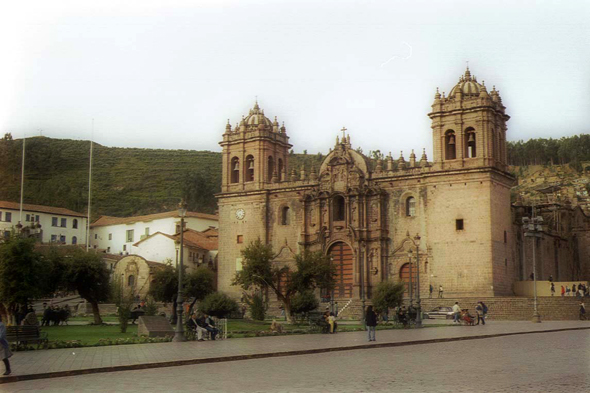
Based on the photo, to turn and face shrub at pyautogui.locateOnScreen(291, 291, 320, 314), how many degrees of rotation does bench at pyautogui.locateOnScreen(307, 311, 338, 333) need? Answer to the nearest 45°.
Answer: approximately 135° to its left

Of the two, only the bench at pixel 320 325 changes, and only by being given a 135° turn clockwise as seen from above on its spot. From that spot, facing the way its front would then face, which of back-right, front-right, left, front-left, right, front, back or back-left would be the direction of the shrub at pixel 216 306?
front-right

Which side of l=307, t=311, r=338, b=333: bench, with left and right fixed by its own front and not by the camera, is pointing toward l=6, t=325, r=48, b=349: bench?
right

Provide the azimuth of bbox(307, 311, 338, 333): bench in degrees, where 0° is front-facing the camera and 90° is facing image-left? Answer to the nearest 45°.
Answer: approximately 315°

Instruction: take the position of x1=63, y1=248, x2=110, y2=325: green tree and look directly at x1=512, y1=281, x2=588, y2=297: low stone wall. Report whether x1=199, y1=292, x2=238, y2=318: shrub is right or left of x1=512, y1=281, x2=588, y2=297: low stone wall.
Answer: right

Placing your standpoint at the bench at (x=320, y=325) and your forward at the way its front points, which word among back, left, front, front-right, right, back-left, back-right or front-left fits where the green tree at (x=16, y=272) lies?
back-right

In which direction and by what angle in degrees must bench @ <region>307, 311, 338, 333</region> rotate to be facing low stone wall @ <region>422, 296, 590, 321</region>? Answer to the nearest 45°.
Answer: approximately 90° to its left
